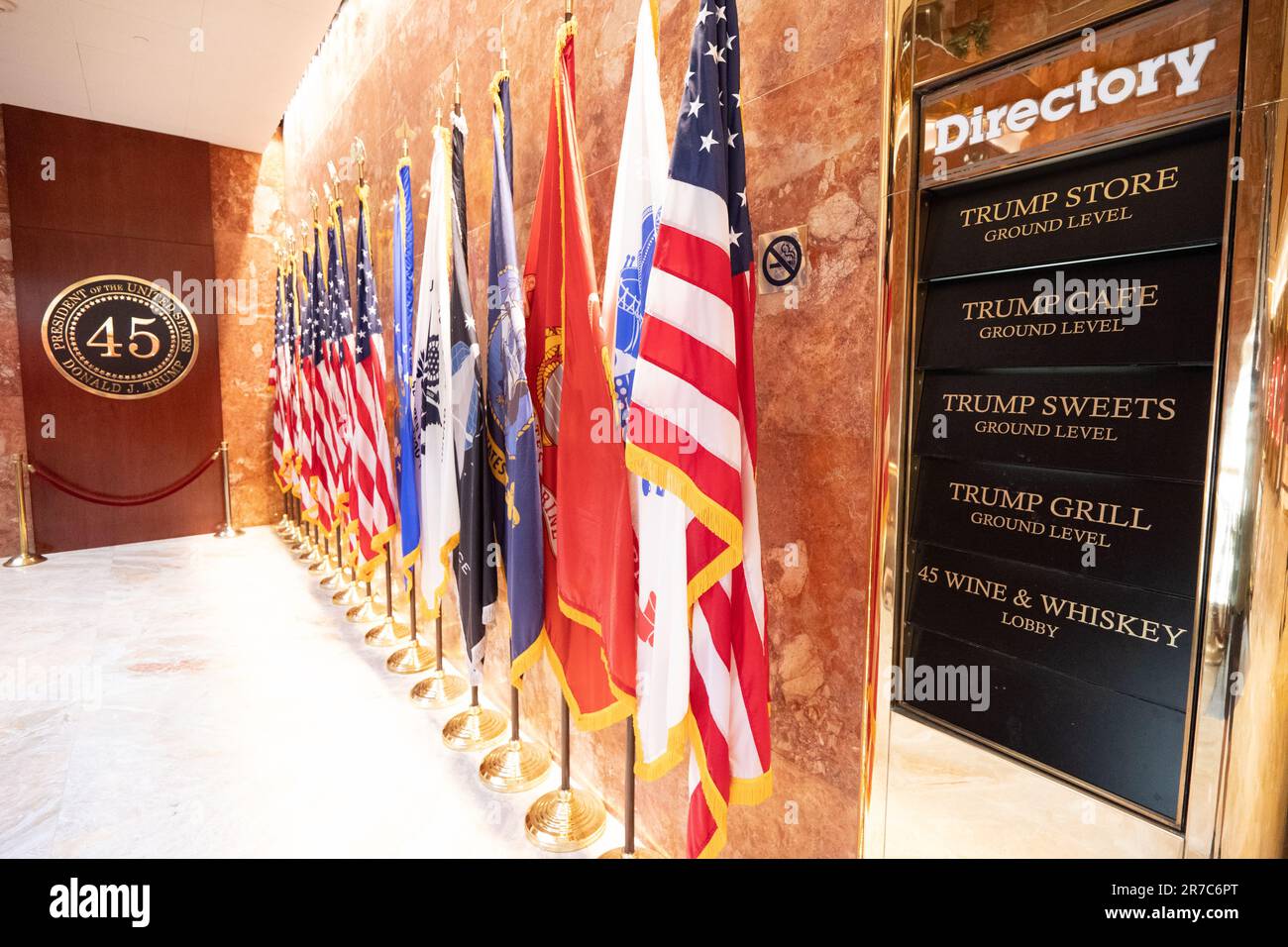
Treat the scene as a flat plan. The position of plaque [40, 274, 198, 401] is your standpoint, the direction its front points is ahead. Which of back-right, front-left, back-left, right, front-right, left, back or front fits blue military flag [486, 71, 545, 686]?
front

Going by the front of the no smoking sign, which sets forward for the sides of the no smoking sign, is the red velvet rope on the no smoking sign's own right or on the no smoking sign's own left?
on the no smoking sign's own right

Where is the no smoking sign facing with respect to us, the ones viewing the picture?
facing the viewer and to the left of the viewer

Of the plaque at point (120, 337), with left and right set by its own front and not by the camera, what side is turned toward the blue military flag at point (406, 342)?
front

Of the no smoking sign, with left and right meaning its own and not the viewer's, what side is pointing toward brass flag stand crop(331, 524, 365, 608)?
right

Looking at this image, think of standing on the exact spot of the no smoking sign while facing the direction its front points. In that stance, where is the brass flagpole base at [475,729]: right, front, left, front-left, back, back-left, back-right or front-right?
right

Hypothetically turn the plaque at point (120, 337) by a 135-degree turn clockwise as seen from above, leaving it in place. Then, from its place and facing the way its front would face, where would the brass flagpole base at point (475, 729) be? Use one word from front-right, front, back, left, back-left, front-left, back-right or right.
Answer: back-left

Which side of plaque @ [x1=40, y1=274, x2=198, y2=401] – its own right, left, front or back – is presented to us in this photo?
front

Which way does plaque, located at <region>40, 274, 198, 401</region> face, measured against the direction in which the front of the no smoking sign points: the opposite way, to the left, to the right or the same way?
to the left

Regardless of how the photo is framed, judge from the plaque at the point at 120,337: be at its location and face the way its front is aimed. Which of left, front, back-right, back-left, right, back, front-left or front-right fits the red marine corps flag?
front

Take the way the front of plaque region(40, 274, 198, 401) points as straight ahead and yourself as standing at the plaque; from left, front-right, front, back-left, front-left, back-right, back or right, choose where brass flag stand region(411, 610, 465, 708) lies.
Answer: front
